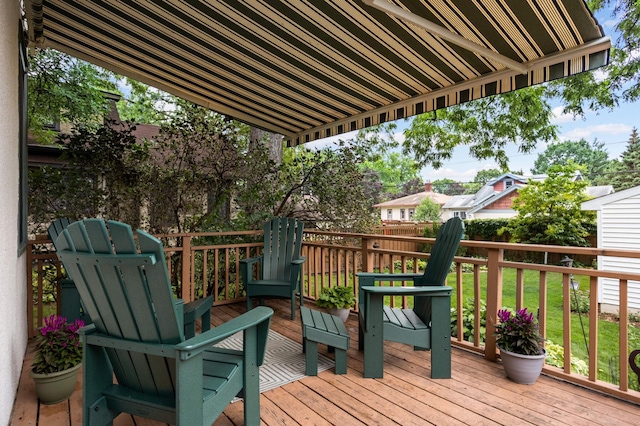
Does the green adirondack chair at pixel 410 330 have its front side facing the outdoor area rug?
yes

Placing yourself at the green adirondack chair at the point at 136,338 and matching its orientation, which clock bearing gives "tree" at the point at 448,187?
The tree is roughly at 12 o'clock from the green adirondack chair.

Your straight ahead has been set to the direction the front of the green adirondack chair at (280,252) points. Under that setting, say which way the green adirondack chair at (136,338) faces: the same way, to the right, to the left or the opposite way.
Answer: the opposite way

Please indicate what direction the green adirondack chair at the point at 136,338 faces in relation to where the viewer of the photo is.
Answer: facing away from the viewer and to the right of the viewer

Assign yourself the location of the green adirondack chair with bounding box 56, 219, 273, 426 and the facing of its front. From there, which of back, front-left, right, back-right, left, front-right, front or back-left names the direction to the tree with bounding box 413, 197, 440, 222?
front

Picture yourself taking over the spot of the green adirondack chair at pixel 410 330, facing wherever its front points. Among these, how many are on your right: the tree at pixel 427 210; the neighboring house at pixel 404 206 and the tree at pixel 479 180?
3

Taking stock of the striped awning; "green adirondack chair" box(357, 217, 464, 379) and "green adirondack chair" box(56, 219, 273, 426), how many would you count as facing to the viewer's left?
1

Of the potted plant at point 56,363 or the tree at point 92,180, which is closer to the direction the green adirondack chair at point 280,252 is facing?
the potted plant

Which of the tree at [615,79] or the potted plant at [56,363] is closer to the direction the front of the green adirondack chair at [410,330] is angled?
the potted plant

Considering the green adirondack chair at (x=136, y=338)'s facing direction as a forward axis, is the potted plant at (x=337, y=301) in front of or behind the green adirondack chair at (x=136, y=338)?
in front

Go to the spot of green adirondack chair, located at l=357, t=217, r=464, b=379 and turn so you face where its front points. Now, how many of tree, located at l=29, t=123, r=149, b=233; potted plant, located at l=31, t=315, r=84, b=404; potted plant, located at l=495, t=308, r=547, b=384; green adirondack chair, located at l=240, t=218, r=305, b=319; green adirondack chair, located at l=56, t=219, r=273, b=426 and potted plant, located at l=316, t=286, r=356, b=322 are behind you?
1

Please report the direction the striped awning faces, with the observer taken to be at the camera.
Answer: facing away from the viewer and to the right of the viewer

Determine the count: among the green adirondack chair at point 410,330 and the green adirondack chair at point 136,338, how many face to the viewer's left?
1

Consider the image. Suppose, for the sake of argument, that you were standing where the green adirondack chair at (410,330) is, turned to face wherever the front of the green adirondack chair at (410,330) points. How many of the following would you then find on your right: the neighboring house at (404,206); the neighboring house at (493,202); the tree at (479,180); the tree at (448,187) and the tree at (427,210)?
5
